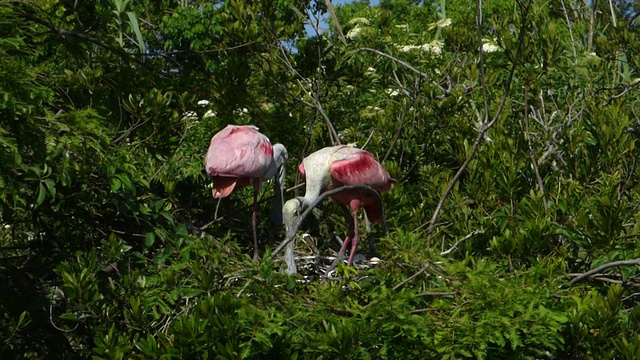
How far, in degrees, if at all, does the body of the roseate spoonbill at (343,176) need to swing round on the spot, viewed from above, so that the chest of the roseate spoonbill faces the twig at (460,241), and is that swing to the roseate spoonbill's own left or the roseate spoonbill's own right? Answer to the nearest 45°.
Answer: approximately 180°

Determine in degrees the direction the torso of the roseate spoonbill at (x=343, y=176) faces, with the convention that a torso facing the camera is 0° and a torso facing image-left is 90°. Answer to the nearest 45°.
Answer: approximately 90°

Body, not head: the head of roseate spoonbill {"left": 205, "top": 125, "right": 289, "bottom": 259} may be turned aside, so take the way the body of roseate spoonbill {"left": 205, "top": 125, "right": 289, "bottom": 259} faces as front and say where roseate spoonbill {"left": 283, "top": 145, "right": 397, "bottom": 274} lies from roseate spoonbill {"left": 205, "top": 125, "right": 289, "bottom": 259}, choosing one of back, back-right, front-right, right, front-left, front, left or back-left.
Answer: front

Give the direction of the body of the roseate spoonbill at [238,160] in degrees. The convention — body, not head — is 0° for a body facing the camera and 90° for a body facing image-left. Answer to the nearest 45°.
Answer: approximately 270°

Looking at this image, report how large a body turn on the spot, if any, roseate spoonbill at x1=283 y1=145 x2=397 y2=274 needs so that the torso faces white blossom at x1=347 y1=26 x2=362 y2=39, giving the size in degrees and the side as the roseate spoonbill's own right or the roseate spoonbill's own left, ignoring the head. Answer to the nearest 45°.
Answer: approximately 90° to the roseate spoonbill's own right

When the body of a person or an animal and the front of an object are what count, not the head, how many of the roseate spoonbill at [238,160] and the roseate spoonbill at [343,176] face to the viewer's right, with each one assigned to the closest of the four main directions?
1

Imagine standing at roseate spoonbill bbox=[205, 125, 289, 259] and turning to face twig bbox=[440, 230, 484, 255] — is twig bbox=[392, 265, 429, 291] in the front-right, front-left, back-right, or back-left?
front-right

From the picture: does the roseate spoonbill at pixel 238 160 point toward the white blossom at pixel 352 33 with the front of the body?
no

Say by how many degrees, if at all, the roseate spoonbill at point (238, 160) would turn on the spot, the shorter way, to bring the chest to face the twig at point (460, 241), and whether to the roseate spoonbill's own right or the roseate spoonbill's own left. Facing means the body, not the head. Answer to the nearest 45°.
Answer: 0° — it already faces it

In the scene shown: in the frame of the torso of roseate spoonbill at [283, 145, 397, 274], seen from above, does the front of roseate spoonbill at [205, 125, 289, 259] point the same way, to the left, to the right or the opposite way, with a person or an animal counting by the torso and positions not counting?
the opposite way

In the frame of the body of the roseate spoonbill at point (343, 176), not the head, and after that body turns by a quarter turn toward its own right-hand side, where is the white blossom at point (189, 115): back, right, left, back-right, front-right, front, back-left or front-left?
front-left

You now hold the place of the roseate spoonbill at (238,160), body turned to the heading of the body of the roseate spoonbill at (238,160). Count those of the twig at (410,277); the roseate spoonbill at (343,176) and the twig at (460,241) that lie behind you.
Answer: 0
